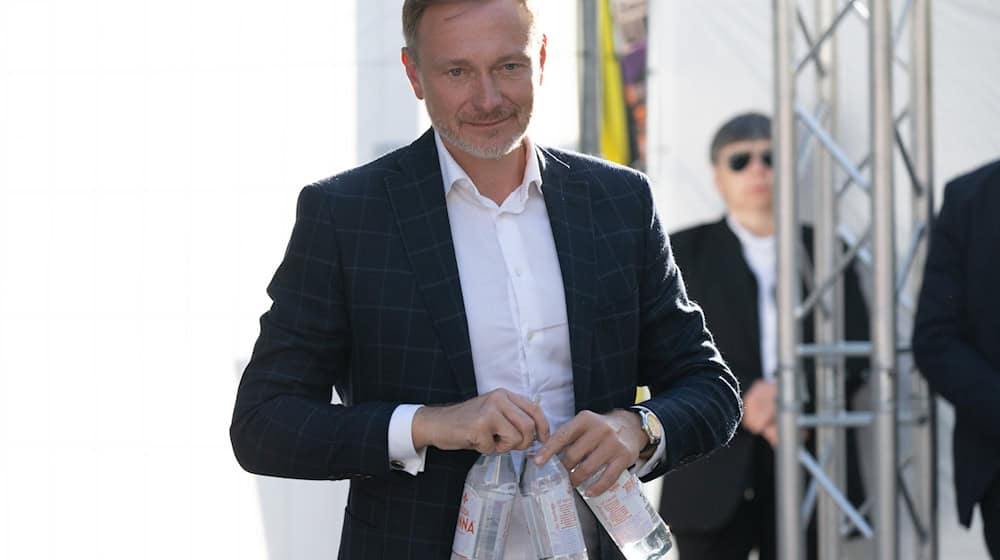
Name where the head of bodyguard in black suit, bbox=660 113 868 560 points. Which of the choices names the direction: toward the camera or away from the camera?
toward the camera

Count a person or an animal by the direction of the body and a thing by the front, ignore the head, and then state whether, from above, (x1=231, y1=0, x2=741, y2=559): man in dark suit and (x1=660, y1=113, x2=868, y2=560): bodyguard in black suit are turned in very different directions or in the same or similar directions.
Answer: same or similar directions

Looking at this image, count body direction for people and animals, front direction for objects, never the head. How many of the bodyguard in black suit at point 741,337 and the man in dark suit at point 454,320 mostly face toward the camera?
2

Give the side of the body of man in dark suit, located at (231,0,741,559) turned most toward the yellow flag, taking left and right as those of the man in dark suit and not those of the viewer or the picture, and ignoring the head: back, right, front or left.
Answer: back

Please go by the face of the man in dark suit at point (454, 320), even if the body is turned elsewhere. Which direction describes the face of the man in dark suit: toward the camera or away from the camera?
toward the camera

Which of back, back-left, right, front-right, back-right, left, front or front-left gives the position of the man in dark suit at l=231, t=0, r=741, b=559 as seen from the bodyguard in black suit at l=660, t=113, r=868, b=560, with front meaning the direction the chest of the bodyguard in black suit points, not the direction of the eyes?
front

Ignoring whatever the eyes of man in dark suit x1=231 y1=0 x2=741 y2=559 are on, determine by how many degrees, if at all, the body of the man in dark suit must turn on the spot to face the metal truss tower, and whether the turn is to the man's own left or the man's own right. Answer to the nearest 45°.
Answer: approximately 135° to the man's own left

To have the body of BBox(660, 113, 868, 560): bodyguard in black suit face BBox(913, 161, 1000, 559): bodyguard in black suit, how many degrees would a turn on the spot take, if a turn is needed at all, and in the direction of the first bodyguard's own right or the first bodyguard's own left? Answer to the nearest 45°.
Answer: approximately 45° to the first bodyguard's own left

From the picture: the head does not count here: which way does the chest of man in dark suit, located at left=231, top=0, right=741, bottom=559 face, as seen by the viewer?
toward the camera
